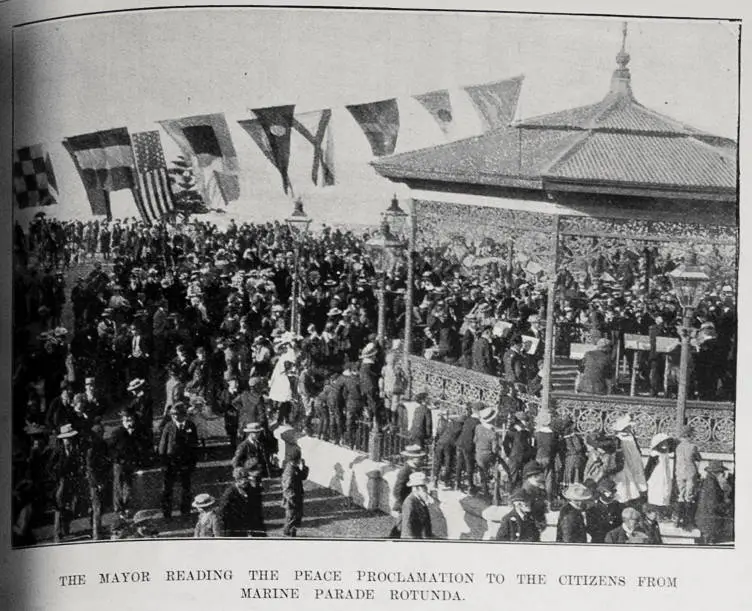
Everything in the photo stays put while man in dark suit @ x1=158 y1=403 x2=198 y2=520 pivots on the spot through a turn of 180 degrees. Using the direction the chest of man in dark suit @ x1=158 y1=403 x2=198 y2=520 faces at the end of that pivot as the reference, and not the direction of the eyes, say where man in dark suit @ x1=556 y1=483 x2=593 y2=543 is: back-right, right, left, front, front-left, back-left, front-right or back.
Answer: right

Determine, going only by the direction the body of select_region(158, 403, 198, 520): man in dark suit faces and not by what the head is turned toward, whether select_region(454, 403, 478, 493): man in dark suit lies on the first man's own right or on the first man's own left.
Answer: on the first man's own left

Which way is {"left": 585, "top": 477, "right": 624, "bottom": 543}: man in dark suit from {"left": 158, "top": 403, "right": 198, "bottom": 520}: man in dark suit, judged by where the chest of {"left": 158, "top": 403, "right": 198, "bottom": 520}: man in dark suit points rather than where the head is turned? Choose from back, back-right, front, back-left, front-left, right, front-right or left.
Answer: left

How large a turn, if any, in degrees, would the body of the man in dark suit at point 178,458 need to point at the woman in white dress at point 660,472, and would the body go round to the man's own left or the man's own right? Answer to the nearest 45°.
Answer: approximately 90° to the man's own left
